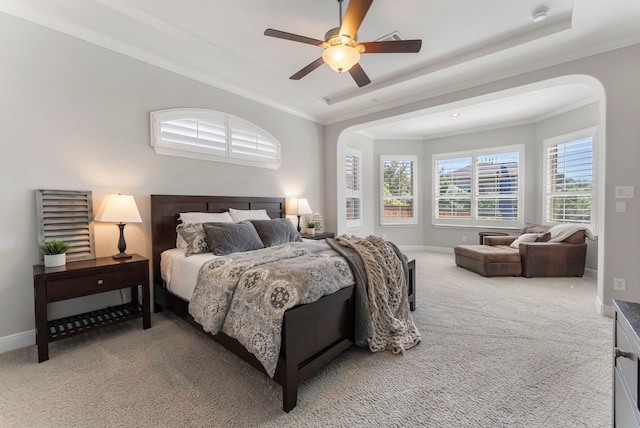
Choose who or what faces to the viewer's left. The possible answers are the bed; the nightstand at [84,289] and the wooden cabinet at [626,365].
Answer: the wooden cabinet

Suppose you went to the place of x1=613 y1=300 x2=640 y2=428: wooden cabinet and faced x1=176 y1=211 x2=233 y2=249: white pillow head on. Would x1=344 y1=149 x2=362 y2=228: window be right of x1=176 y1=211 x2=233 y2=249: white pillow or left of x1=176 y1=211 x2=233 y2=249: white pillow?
right

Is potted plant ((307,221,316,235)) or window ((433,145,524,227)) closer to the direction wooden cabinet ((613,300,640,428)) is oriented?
the potted plant

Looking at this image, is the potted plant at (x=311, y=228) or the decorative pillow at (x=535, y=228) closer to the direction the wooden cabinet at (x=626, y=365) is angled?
the potted plant

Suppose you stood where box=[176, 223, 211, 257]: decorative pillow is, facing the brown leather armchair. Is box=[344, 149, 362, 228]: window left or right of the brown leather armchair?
left

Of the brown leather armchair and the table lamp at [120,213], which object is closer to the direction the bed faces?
the brown leather armchair

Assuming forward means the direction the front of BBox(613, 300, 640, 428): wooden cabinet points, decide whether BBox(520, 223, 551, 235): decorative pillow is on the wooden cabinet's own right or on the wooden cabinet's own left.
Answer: on the wooden cabinet's own right

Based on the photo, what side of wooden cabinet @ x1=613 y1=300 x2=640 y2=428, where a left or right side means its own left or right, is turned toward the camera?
left

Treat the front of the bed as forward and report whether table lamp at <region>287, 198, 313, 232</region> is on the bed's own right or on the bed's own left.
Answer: on the bed's own left

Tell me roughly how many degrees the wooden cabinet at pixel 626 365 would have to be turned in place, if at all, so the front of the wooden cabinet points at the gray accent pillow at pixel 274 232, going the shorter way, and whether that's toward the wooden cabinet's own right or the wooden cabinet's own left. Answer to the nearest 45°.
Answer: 0° — it already faces it

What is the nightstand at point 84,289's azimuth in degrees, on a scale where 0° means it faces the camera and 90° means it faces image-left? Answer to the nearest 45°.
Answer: approximately 315°

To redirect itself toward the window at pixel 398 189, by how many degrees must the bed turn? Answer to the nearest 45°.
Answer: approximately 90° to its left
